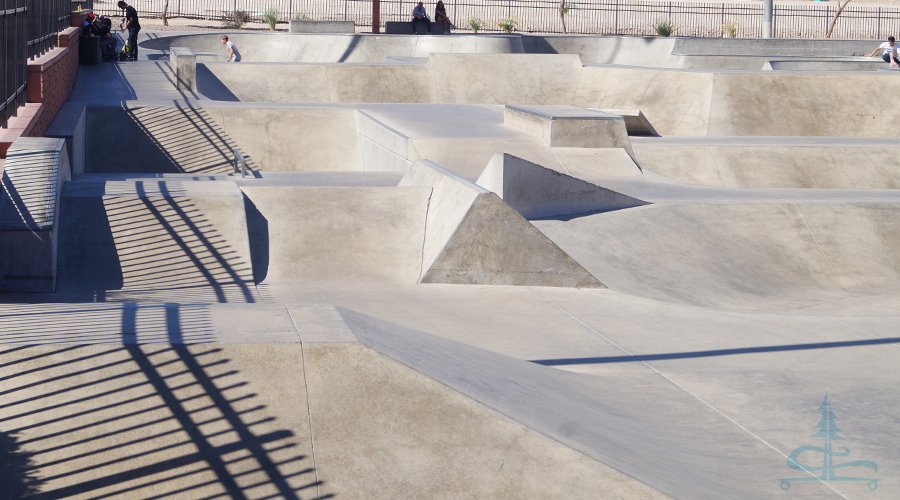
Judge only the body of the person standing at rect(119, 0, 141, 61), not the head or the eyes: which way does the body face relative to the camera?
to the viewer's left

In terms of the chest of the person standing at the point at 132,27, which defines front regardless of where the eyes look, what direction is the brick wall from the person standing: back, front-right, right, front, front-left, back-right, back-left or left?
left

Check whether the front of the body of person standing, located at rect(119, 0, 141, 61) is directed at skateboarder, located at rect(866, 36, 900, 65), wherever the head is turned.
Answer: no

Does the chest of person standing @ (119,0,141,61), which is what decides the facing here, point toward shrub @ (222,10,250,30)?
no

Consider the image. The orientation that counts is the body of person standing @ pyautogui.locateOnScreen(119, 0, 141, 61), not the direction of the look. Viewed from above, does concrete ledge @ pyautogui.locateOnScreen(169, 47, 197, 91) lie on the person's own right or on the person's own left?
on the person's own left
